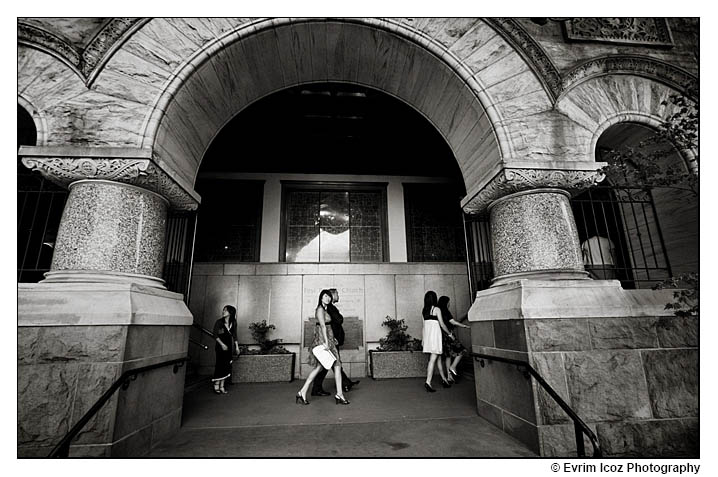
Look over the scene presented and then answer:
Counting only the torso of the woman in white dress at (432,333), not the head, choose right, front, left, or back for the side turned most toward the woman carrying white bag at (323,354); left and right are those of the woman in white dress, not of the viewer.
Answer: back

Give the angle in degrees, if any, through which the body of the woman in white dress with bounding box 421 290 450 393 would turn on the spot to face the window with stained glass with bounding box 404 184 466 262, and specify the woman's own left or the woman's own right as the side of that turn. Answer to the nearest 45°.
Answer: approximately 45° to the woman's own left

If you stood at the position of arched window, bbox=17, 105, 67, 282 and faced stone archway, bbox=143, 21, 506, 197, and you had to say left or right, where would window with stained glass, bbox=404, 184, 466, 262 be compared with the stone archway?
left

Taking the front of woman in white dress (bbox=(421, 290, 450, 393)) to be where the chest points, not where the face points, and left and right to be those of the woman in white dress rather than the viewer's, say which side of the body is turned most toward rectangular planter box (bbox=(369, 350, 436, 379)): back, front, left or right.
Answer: left

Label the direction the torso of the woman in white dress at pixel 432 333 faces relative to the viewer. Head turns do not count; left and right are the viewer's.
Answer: facing away from the viewer and to the right of the viewer

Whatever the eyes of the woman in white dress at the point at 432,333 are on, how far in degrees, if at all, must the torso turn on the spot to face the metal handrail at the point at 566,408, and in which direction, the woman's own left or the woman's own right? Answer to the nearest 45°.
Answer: approximately 135° to the woman's own right

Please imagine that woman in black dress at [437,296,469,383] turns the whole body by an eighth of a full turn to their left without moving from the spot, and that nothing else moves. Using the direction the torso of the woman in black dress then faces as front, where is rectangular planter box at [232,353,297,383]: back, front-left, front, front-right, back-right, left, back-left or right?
back-left

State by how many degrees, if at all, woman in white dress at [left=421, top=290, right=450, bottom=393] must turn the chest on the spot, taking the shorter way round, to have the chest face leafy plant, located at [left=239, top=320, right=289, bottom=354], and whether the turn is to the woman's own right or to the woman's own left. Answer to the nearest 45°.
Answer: approximately 135° to the woman's own left

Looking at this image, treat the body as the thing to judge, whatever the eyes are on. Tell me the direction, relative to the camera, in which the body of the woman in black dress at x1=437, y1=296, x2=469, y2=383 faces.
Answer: to the viewer's right
